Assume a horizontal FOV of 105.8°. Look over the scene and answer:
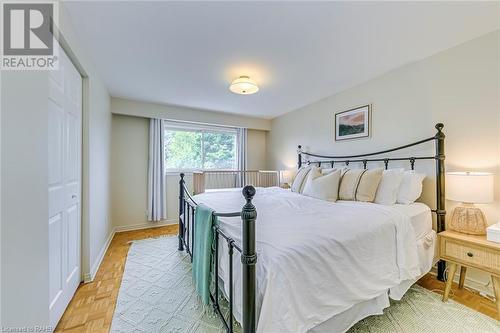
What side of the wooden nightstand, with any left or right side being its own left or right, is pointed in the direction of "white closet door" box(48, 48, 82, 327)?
front

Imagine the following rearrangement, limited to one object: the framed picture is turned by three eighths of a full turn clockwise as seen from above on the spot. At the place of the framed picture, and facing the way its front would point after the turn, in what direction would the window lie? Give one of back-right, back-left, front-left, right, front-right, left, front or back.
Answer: left

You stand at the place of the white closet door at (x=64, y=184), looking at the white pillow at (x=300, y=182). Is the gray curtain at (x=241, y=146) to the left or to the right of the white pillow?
left

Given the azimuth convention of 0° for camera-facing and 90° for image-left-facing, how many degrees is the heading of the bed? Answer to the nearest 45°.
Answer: approximately 45°

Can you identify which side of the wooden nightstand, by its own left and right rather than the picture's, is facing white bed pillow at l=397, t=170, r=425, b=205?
right

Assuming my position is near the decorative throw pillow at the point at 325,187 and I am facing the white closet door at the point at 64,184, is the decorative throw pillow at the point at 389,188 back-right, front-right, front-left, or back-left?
back-left

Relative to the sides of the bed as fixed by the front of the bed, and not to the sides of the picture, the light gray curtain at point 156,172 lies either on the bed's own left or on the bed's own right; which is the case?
on the bed's own right

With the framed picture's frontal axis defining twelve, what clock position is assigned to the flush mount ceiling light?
The flush mount ceiling light is roughly at 12 o'clock from the framed picture.

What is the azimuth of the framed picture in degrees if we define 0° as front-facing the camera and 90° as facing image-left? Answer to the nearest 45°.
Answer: approximately 45°

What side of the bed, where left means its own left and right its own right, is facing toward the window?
right
